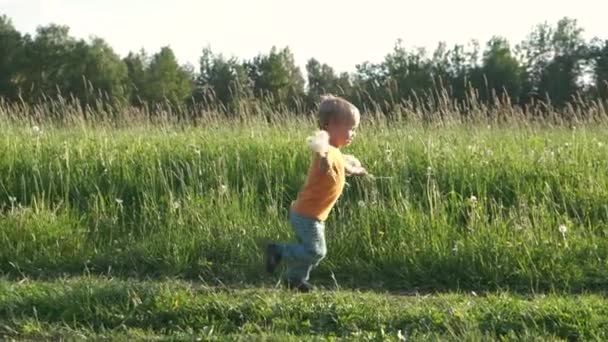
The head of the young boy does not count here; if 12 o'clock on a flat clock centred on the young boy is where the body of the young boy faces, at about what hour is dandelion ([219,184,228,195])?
The dandelion is roughly at 8 o'clock from the young boy.

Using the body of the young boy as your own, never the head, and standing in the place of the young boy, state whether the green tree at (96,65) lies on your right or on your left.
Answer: on your left

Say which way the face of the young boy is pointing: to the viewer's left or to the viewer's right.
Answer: to the viewer's right

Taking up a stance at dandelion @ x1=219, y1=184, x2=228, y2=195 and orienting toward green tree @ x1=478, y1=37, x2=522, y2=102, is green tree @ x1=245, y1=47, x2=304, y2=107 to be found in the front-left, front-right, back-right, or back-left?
front-left

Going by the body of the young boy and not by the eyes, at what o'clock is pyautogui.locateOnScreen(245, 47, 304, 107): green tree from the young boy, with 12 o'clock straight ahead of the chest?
The green tree is roughly at 9 o'clock from the young boy.

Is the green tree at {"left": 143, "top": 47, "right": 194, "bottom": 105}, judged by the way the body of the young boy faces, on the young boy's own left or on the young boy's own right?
on the young boy's own left

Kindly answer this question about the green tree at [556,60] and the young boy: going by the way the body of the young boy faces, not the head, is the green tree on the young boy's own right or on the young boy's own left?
on the young boy's own left

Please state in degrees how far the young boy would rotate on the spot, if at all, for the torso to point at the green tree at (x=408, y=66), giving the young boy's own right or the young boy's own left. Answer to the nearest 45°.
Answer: approximately 90° to the young boy's own left

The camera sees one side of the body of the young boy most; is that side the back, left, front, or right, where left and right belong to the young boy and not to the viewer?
right

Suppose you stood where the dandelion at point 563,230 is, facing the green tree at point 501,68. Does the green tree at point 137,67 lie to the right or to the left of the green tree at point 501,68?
left

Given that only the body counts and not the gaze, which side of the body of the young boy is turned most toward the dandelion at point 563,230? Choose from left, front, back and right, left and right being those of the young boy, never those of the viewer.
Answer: front

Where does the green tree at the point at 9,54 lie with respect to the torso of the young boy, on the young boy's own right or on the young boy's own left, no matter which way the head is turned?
on the young boy's own left
